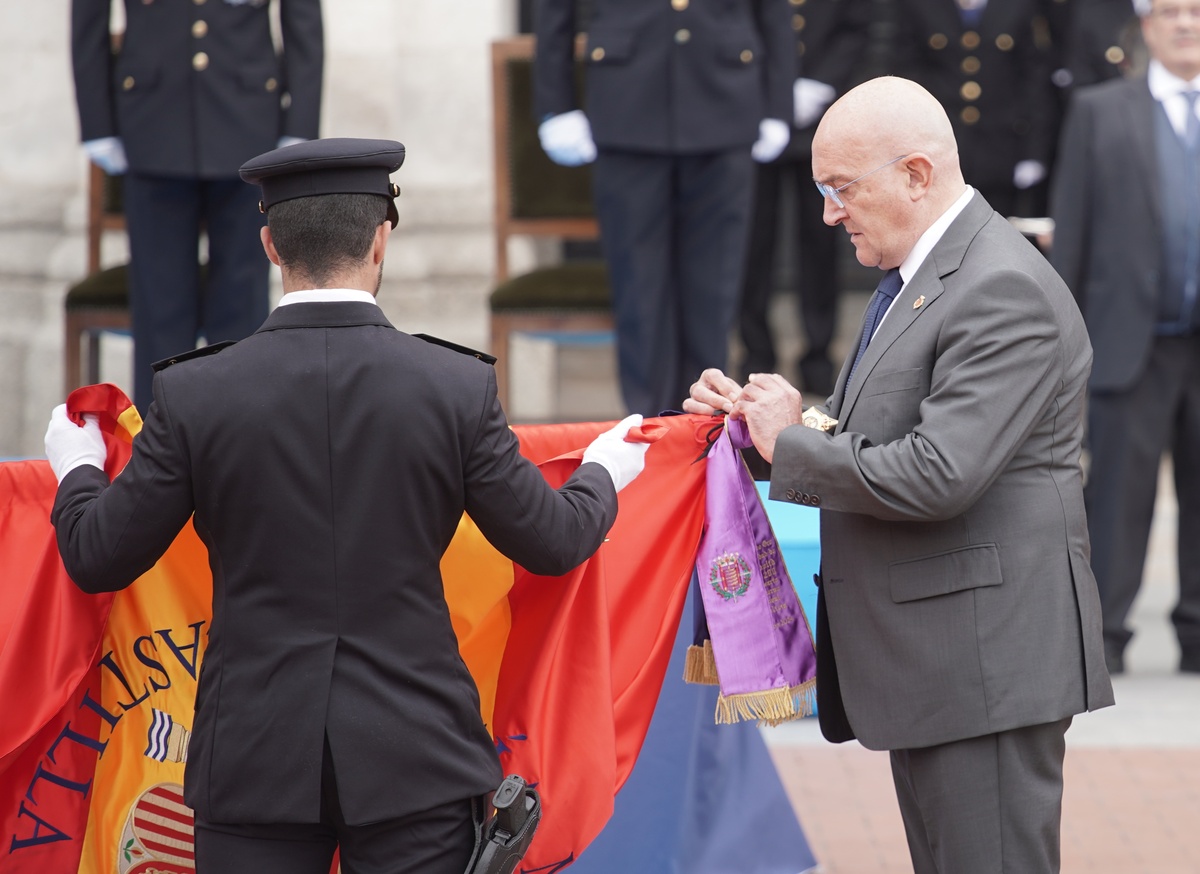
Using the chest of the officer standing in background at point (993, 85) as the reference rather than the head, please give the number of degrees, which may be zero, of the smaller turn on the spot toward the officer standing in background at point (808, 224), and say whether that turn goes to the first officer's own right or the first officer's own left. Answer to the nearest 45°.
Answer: approximately 90° to the first officer's own right

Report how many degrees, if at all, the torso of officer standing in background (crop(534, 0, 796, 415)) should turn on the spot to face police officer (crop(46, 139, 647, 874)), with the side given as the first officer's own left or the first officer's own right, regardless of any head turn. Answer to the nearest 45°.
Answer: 0° — they already face them

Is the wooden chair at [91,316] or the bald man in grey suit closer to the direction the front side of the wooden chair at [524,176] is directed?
the bald man in grey suit

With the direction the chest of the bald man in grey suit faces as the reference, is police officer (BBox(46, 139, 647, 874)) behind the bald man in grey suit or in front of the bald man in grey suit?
in front

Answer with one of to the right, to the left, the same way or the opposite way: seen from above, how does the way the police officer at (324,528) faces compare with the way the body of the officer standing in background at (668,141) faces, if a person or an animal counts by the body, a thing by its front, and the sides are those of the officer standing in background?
the opposite way

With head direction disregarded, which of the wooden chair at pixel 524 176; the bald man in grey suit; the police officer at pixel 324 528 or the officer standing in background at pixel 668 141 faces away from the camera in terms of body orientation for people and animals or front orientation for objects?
the police officer

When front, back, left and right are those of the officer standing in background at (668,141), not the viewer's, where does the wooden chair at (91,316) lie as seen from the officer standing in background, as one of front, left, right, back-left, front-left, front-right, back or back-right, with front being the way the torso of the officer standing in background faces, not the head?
right

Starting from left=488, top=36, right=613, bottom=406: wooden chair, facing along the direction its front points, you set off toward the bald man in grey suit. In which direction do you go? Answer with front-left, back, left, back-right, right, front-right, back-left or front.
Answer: front

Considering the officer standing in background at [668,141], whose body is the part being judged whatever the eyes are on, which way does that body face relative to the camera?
toward the camera

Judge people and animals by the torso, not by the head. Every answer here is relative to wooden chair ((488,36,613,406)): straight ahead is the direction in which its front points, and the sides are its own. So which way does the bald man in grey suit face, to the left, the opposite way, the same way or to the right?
to the right

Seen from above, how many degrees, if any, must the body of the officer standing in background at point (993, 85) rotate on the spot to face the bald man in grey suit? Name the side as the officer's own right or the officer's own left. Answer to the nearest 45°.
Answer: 0° — they already face them

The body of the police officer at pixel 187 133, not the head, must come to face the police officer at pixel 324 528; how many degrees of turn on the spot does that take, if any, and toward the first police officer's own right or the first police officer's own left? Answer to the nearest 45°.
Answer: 0° — they already face them

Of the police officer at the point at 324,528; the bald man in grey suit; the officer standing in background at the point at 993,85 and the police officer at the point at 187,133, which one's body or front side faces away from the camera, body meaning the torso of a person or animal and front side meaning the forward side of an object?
the police officer at the point at 324,528

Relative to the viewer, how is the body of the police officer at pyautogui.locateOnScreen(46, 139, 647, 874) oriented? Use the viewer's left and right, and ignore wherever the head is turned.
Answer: facing away from the viewer

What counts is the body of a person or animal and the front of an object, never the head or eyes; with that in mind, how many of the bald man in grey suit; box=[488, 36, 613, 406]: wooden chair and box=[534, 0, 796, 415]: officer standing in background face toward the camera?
2

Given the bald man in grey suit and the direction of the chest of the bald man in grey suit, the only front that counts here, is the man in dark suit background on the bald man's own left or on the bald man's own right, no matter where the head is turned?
on the bald man's own right

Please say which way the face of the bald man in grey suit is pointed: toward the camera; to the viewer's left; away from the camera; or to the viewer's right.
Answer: to the viewer's left
